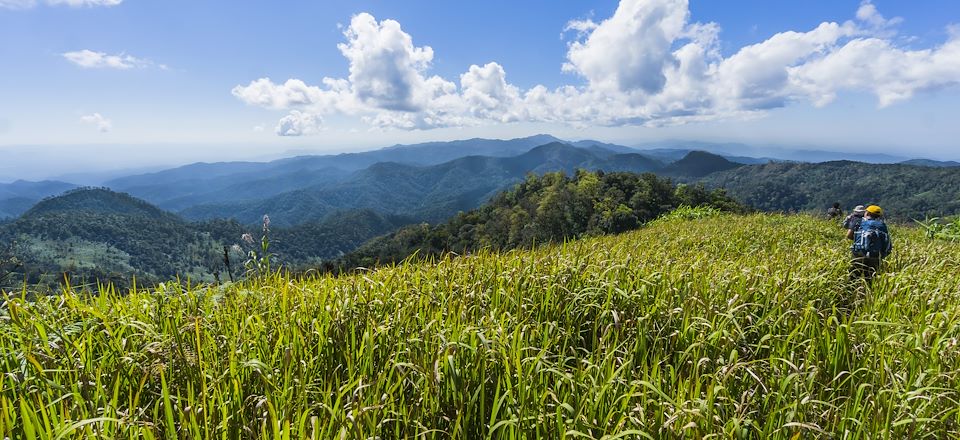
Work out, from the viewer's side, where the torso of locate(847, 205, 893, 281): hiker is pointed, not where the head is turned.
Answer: away from the camera

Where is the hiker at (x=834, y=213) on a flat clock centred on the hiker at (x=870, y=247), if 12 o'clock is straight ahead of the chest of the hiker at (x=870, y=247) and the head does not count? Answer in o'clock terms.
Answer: the hiker at (x=834, y=213) is roughly at 12 o'clock from the hiker at (x=870, y=247).
